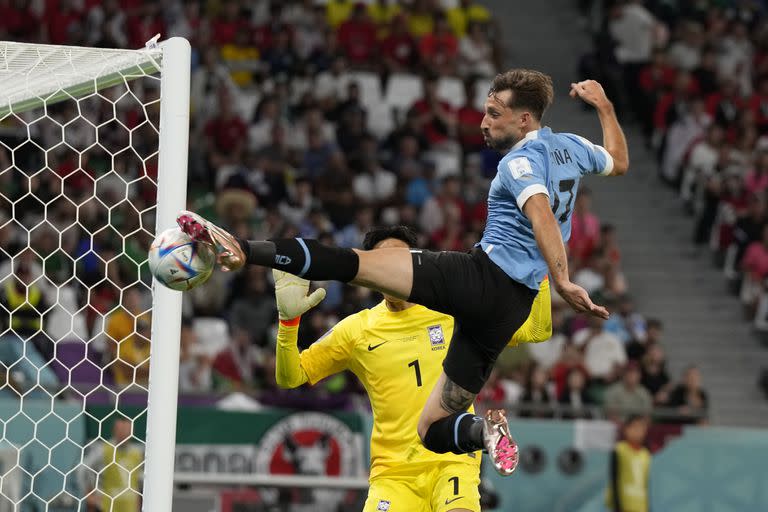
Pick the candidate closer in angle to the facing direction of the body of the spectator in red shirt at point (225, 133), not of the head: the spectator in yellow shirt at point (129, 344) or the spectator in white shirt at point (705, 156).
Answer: the spectator in yellow shirt

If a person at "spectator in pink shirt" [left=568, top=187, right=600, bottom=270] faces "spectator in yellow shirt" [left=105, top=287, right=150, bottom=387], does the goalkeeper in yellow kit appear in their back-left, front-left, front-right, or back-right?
front-left

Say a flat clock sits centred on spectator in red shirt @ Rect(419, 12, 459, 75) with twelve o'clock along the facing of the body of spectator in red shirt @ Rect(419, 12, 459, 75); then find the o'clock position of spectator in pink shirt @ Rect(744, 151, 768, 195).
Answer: spectator in pink shirt @ Rect(744, 151, 768, 195) is roughly at 9 o'clock from spectator in red shirt @ Rect(419, 12, 459, 75).

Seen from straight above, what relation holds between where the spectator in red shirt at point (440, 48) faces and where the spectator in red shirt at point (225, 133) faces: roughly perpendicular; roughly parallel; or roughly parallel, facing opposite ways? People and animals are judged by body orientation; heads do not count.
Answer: roughly parallel

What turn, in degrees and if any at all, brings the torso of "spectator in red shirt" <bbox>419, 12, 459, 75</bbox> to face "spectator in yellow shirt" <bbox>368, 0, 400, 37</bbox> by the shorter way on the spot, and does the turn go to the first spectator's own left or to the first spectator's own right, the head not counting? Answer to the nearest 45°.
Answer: approximately 135° to the first spectator's own right

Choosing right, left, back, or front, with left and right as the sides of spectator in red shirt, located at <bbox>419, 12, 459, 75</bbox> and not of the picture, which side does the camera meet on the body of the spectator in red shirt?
front

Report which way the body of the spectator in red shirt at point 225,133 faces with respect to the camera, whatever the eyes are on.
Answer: toward the camera

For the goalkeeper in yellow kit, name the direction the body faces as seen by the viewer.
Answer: toward the camera

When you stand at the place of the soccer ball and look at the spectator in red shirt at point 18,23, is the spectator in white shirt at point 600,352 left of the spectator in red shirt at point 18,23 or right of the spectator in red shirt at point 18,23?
right

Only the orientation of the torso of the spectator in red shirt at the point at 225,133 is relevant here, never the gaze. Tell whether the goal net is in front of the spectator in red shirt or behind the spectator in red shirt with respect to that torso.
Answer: in front

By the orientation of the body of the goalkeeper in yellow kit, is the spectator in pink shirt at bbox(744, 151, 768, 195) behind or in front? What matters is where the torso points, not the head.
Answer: behind

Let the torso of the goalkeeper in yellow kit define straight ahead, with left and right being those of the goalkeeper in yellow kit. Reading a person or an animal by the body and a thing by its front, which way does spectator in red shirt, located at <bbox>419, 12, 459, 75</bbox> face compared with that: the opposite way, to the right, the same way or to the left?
the same way

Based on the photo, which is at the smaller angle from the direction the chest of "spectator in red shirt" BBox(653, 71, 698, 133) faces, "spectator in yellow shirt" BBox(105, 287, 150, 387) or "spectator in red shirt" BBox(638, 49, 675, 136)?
the spectator in yellow shirt

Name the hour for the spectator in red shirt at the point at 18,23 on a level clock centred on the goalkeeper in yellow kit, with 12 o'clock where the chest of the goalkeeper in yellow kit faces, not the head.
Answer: The spectator in red shirt is roughly at 5 o'clock from the goalkeeper in yellow kit.

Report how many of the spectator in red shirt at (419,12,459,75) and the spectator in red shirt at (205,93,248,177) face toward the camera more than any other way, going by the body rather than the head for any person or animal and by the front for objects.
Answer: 2

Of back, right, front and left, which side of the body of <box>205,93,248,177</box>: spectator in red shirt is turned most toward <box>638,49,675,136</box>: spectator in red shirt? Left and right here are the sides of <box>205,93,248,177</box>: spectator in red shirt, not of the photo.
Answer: left
